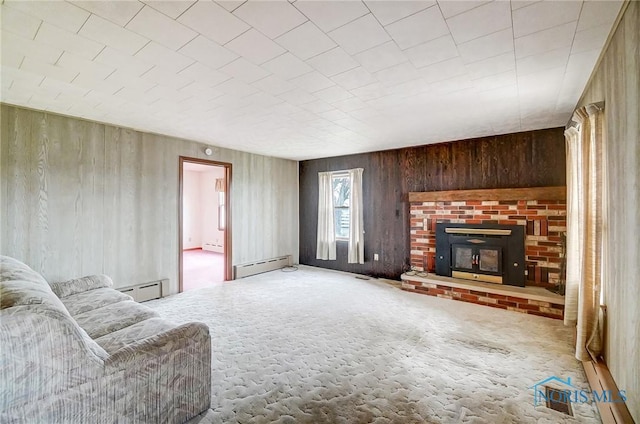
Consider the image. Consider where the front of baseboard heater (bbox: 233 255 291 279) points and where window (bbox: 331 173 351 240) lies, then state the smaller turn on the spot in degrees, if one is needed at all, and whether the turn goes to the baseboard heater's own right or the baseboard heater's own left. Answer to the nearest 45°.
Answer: approximately 45° to the baseboard heater's own left

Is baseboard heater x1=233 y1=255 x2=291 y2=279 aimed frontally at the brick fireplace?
yes

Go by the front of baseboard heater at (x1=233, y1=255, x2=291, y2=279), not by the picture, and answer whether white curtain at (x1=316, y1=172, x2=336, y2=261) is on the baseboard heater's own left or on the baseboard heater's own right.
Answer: on the baseboard heater's own left

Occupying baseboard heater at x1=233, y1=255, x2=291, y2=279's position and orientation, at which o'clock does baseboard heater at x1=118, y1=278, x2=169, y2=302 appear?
baseboard heater at x1=118, y1=278, x2=169, y2=302 is roughly at 3 o'clock from baseboard heater at x1=233, y1=255, x2=291, y2=279.

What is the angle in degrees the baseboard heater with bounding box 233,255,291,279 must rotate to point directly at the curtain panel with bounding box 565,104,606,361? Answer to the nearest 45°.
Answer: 0° — it already faces it

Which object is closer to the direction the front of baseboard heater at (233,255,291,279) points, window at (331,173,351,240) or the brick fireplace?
the brick fireplace

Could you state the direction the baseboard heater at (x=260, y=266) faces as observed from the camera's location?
facing the viewer and to the right of the viewer

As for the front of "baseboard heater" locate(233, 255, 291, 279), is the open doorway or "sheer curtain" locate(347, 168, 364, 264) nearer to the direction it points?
the sheer curtain

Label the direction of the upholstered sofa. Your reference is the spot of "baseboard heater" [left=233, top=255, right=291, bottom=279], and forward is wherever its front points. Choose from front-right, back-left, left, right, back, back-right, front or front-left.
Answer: front-right

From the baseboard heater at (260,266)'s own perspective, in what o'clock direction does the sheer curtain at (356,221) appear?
The sheer curtain is roughly at 11 o'clock from the baseboard heater.

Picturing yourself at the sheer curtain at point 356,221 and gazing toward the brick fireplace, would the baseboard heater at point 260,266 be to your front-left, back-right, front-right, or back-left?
back-right

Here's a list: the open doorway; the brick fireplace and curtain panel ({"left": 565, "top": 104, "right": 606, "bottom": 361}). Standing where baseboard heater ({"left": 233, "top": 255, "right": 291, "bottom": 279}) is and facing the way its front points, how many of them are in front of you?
2

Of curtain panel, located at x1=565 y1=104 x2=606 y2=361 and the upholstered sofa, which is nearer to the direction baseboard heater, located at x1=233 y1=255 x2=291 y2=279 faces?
the curtain panel

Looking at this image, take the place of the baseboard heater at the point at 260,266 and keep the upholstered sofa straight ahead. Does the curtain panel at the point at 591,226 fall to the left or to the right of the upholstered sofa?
left
